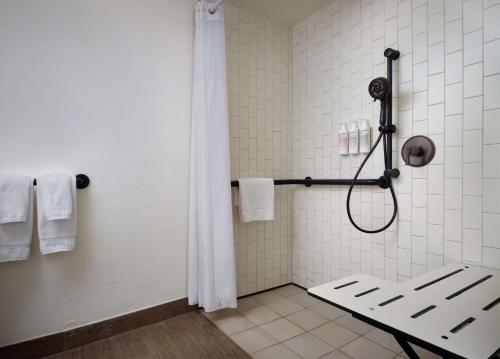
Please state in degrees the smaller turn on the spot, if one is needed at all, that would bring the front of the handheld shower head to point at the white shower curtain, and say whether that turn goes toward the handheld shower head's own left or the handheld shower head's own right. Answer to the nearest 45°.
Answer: approximately 45° to the handheld shower head's own right

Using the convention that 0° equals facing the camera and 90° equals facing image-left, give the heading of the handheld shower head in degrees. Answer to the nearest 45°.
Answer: approximately 45°

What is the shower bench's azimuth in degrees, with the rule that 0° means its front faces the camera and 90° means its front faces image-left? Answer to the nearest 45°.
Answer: approximately 135°

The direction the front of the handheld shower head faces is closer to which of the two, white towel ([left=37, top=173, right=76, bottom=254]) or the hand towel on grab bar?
the white towel
